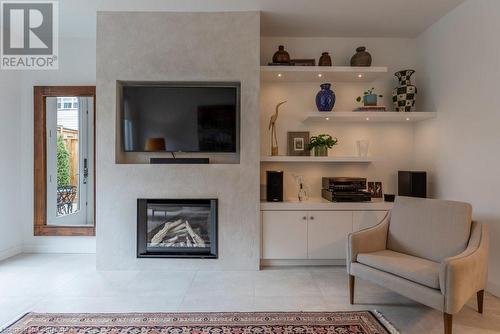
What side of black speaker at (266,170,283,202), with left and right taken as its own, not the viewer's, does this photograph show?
front

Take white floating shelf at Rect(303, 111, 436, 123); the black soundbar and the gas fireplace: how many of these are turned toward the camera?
3

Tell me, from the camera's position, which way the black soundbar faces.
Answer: facing the viewer

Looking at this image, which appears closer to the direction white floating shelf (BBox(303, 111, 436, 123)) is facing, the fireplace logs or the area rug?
the area rug

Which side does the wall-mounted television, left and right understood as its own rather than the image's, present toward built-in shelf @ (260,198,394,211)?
left

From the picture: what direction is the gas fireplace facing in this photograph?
toward the camera

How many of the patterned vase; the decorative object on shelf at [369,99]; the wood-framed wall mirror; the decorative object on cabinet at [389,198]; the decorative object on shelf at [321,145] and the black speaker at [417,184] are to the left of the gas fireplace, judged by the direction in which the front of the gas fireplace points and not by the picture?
5

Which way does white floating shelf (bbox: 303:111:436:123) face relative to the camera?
toward the camera

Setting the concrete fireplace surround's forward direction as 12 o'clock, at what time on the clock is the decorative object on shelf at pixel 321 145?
The decorative object on shelf is roughly at 9 o'clock from the concrete fireplace surround.

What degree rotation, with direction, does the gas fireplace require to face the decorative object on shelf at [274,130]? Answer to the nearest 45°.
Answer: approximately 90° to its left

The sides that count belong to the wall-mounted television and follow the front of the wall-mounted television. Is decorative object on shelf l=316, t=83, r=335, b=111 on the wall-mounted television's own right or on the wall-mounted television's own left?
on the wall-mounted television's own left

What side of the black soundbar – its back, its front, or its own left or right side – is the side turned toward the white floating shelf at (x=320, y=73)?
left
